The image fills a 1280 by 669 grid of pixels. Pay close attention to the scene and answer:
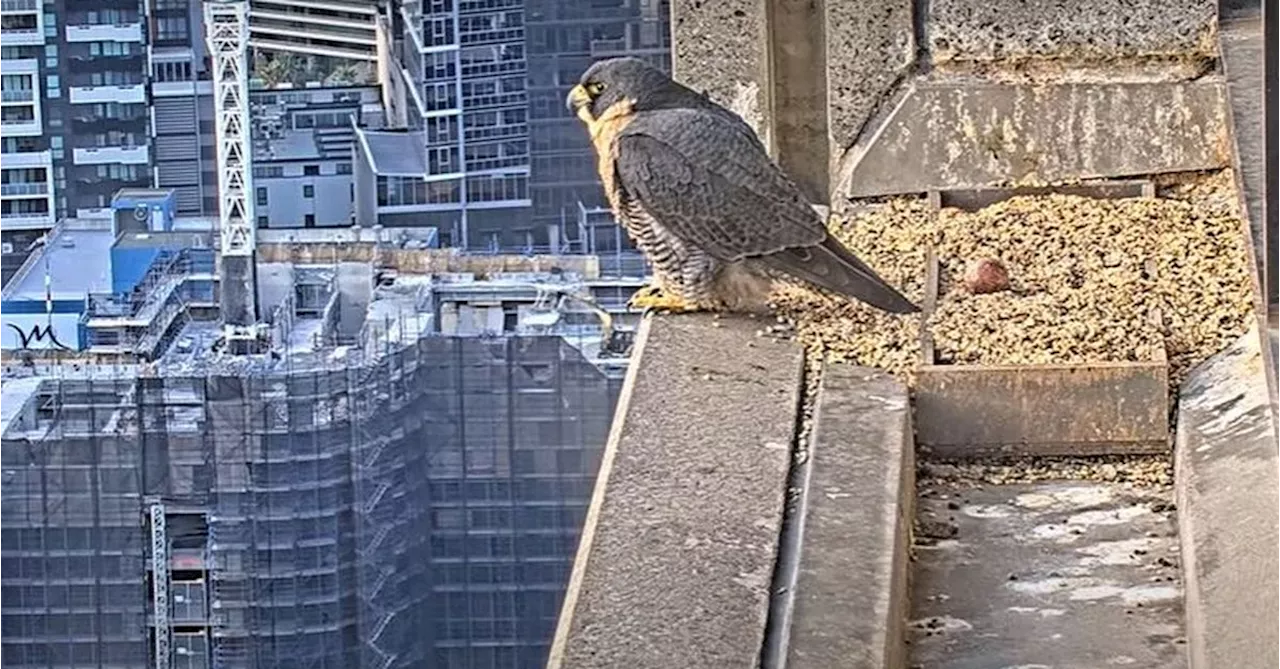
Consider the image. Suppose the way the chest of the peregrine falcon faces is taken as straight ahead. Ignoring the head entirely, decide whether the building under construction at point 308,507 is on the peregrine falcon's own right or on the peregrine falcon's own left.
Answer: on the peregrine falcon's own right

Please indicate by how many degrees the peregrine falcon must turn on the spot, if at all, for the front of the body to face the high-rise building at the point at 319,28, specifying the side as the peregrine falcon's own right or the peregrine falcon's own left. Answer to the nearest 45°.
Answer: approximately 90° to the peregrine falcon's own right

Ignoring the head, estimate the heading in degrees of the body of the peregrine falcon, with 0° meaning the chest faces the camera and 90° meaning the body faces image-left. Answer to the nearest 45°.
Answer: approximately 90°

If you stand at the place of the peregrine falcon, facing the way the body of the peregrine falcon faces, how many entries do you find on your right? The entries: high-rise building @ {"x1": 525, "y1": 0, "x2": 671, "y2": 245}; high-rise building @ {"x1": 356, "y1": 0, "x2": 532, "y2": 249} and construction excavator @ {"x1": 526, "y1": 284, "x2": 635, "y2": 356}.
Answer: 3

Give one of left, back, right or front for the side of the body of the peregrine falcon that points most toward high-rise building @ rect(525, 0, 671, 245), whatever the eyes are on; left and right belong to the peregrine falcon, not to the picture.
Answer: right

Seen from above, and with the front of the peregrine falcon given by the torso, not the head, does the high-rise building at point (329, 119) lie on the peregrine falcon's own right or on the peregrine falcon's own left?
on the peregrine falcon's own right

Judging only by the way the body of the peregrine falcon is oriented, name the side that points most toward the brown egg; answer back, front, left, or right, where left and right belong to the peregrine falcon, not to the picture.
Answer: back

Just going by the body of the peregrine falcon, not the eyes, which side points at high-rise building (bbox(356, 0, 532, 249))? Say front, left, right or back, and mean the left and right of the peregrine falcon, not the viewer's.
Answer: right

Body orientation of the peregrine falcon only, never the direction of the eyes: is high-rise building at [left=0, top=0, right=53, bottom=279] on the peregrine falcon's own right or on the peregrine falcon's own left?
on the peregrine falcon's own right
